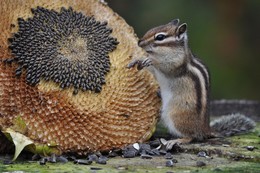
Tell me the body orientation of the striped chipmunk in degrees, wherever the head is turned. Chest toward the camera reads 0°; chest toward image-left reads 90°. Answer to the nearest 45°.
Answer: approximately 90°
